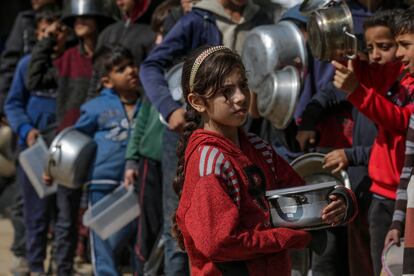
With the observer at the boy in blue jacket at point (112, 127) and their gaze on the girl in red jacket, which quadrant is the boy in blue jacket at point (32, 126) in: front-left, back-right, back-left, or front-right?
back-right

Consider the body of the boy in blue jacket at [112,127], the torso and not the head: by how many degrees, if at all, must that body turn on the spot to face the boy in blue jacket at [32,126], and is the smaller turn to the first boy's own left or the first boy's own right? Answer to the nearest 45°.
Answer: approximately 180°

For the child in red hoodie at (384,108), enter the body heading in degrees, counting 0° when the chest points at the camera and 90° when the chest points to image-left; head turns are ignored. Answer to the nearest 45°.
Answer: approximately 45°

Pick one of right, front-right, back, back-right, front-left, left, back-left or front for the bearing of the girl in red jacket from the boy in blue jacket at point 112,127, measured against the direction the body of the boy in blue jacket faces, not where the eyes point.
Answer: front-right

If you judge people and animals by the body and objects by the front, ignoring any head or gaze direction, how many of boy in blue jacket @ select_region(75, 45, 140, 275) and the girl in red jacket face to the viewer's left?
0

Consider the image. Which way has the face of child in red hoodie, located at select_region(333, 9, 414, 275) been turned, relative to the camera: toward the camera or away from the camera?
toward the camera

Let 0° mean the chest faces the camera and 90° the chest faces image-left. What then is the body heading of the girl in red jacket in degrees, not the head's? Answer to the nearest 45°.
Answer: approximately 315°

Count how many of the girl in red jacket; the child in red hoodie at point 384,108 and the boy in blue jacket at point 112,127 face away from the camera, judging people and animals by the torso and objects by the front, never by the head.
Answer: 0

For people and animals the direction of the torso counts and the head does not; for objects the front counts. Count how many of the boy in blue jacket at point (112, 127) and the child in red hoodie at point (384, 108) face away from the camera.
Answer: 0
